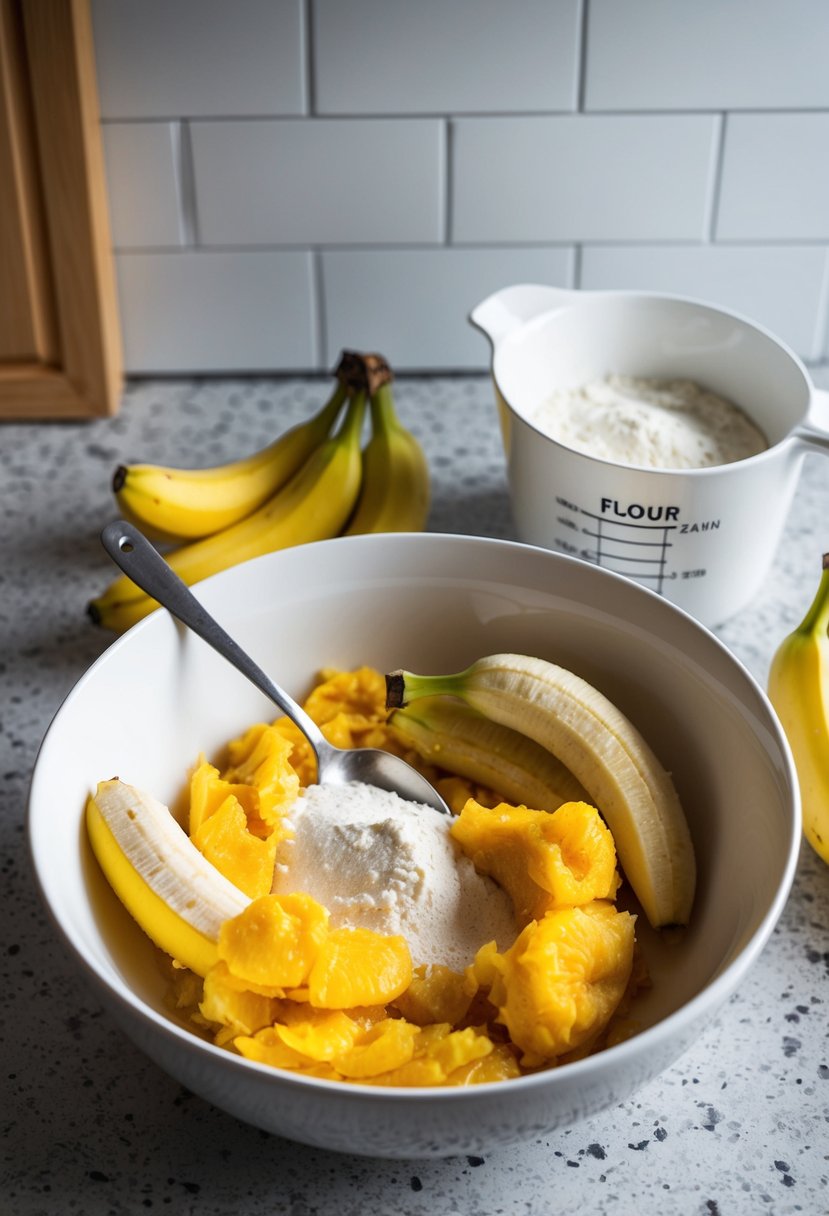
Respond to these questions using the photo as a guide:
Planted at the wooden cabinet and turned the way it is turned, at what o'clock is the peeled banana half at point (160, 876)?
The peeled banana half is roughly at 12 o'clock from the wooden cabinet.

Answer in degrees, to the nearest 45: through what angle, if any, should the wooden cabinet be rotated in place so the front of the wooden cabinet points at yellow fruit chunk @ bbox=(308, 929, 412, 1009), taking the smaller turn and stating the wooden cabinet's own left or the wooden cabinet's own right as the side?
0° — it already faces it

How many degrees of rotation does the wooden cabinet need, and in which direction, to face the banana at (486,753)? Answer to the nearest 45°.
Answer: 0° — it already faces it

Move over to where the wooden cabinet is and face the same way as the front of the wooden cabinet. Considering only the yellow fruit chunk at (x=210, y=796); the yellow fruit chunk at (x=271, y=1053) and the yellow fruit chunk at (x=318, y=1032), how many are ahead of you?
3

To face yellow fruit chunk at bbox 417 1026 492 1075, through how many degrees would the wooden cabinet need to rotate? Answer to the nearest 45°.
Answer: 0° — it already faces it

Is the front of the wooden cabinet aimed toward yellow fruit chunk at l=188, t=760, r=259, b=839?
yes

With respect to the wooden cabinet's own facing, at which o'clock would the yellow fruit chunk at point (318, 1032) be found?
The yellow fruit chunk is roughly at 12 o'clock from the wooden cabinet.

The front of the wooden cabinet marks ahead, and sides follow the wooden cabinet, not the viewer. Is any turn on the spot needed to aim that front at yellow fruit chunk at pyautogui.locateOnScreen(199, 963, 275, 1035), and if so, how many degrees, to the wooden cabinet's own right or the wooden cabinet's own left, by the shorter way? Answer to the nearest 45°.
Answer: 0° — it already faces it

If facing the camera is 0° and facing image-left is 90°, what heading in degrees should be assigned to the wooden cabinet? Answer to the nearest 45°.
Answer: approximately 0°
